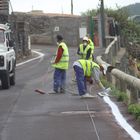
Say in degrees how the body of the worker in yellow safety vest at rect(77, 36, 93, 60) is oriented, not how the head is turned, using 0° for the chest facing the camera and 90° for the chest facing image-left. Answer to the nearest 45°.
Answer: approximately 0°

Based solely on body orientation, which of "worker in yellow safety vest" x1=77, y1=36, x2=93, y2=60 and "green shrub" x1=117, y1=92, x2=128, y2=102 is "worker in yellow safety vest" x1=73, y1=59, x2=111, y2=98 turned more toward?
the green shrub

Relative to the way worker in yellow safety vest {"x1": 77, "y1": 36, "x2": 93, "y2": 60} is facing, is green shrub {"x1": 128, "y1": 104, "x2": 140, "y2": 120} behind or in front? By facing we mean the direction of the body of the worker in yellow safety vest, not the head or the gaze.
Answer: in front

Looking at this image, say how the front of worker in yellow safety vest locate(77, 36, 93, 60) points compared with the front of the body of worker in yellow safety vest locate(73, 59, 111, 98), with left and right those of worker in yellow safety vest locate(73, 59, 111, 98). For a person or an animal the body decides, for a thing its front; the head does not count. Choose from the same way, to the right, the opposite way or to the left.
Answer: to the right

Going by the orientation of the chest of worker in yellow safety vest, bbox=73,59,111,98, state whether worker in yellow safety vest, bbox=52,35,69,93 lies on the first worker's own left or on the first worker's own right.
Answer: on the first worker's own left

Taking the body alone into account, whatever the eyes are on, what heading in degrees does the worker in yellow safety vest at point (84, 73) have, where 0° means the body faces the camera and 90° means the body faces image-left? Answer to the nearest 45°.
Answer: approximately 270°

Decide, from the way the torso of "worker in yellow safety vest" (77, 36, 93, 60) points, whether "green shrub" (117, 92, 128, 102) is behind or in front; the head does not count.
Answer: in front

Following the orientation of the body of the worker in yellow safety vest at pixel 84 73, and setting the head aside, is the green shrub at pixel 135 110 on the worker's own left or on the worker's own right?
on the worker's own right

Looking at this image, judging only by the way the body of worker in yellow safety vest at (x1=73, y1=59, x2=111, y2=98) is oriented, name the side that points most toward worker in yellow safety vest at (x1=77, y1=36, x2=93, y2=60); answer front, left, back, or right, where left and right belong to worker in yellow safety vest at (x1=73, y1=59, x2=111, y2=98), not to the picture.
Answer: left

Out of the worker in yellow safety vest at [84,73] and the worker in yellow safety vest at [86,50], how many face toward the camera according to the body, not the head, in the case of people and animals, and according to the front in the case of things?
1
